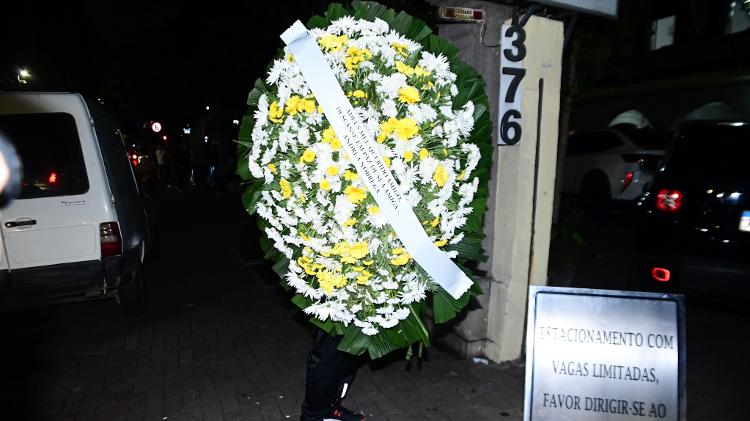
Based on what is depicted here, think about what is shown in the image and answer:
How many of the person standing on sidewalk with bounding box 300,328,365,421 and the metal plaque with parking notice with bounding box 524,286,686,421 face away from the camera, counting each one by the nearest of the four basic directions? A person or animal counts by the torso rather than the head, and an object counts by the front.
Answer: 0

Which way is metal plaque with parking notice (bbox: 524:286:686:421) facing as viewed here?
toward the camera

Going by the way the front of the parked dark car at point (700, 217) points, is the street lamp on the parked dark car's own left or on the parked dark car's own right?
on the parked dark car's own left

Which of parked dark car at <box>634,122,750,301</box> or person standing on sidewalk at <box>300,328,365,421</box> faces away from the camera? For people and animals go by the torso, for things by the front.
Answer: the parked dark car

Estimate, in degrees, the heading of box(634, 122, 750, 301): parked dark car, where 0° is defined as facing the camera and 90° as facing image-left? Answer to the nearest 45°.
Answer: approximately 180°

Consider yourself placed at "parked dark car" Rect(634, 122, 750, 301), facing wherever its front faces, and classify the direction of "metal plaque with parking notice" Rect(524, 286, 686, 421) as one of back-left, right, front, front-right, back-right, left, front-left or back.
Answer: back

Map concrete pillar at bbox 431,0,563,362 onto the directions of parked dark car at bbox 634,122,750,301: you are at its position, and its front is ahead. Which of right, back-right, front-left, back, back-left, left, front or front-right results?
back-left
